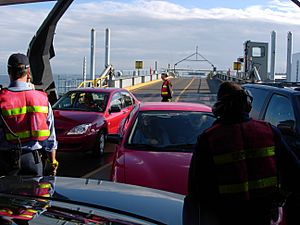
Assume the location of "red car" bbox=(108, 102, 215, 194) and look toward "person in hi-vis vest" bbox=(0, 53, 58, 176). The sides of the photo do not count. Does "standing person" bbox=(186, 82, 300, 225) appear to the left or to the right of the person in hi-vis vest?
left

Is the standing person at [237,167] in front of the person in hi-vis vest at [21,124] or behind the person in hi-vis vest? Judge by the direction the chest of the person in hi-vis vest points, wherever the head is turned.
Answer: behind

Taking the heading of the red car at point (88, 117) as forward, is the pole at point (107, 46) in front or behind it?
behind

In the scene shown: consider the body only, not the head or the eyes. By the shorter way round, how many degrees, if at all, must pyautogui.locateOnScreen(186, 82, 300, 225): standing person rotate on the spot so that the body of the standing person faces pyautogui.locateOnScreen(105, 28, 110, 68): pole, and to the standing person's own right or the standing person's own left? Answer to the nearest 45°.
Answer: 0° — they already face it

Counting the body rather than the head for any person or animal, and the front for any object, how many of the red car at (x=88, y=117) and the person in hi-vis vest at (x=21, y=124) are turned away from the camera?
1

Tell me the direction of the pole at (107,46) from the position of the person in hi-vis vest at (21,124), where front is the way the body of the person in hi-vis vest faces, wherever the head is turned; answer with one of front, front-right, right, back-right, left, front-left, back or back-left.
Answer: front

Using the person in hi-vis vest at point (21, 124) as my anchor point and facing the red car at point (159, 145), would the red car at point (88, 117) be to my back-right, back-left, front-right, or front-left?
front-left

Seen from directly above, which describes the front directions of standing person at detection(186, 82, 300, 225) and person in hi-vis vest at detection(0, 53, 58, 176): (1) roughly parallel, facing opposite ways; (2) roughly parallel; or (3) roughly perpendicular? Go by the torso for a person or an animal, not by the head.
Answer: roughly parallel

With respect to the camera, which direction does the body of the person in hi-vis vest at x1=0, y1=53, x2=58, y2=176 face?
away from the camera

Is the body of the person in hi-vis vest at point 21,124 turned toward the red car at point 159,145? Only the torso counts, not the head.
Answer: no

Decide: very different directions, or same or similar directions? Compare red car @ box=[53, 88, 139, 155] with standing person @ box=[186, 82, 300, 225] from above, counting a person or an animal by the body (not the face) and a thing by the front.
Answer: very different directions

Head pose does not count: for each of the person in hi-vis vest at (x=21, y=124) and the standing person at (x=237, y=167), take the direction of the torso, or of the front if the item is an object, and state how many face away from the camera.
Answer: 2

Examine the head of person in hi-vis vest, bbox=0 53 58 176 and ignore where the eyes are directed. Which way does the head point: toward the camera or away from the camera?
away from the camera

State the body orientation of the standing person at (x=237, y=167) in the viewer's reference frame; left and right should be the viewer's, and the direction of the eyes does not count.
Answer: facing away from the viewer
